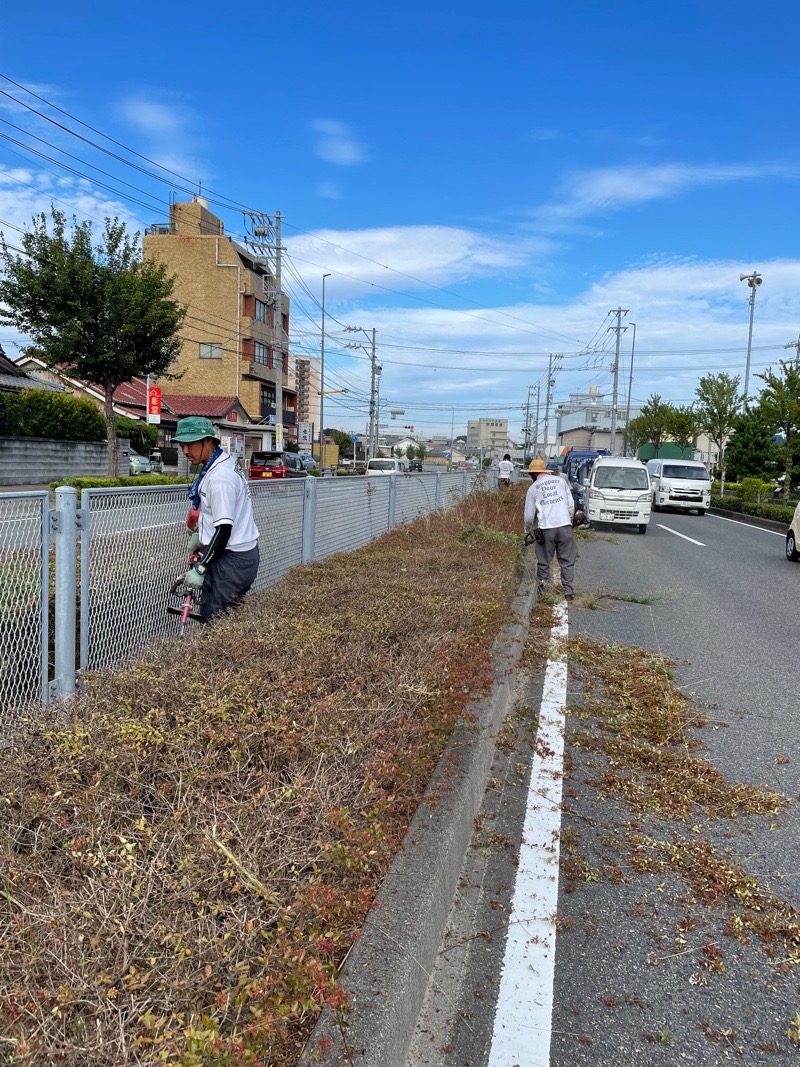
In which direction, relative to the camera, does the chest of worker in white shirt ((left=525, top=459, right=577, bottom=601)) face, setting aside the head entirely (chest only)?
away from the camera

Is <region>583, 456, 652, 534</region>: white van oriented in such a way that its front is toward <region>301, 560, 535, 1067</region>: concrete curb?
yes

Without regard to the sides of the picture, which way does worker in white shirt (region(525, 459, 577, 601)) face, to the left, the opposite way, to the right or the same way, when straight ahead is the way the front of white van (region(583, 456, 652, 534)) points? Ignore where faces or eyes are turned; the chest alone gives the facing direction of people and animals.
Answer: the opposite way

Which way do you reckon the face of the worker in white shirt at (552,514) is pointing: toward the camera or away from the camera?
away from the camera

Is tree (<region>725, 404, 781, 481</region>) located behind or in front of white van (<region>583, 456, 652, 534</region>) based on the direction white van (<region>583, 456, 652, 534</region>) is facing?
behind

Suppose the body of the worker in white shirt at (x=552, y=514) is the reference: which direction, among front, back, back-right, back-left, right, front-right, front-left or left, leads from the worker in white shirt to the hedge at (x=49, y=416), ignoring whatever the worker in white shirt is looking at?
front-left

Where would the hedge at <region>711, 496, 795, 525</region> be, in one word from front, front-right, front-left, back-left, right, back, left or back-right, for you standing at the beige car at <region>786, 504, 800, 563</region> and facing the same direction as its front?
back-left

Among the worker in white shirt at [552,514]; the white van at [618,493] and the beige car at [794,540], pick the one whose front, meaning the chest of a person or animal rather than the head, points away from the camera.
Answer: the worker in white shirt
